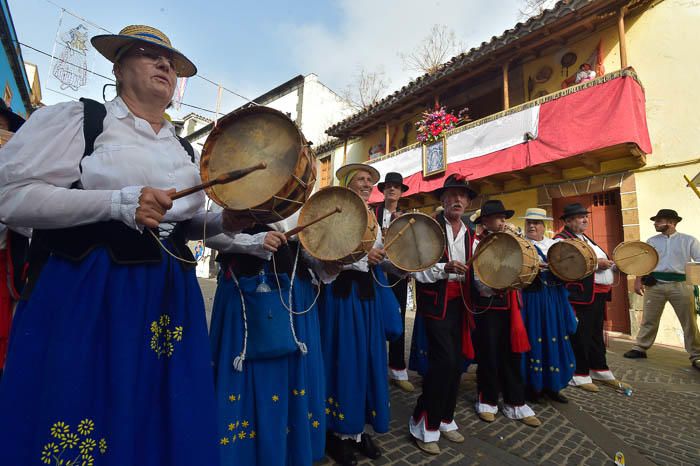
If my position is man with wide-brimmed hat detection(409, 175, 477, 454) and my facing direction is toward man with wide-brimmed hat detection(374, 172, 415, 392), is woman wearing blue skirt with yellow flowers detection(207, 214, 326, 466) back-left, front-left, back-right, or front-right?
back-left

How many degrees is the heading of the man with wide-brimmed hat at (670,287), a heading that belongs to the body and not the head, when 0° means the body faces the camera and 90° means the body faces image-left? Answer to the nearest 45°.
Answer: approximately 45°

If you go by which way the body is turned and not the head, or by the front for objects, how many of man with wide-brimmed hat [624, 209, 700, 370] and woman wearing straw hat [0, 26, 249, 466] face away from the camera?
0

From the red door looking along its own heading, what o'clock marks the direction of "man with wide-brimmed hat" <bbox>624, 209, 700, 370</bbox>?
The man with wide-brimmed hat is roughly at 10 o'clock from the red door.

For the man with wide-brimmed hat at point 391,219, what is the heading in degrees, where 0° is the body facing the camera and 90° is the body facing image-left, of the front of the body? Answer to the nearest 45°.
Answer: approximately 0°

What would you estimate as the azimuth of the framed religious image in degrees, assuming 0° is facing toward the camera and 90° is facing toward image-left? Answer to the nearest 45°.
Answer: approximately 45°

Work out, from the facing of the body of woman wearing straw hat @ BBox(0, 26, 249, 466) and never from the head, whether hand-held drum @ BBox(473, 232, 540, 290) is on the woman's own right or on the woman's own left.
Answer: on the woman's own left

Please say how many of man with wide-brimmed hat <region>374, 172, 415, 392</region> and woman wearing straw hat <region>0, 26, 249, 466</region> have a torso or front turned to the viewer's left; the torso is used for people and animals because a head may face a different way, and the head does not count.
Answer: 0

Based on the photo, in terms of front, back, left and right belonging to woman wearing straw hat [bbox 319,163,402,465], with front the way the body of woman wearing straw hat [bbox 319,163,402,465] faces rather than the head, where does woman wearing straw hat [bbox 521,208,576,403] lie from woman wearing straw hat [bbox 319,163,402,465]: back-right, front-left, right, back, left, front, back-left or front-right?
left

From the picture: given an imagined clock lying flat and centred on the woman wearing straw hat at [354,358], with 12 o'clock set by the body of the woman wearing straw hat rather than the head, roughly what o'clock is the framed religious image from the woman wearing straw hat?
The framed religious image is roughly at 8 o'clock from the woman wearing straw hat.

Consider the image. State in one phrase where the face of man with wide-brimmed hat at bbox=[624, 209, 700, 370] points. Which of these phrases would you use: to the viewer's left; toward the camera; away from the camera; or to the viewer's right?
to the viewer's left

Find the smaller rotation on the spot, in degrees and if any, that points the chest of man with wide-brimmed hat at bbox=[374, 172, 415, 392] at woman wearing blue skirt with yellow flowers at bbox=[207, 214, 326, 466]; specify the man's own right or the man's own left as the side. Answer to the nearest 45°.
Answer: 0° — they already face them

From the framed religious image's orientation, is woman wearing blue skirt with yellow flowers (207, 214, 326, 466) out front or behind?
out front
